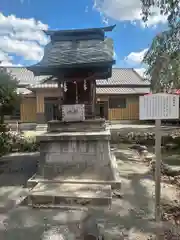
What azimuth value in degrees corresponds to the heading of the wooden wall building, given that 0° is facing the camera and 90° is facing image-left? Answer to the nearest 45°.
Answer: approximately 0°

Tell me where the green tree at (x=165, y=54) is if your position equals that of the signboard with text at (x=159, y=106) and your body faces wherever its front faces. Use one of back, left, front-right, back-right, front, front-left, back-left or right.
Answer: back

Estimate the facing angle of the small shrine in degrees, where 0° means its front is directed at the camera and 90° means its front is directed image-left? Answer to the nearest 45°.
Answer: approximately 0°

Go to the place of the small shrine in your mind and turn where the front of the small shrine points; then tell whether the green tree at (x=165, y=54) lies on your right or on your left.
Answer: on your left

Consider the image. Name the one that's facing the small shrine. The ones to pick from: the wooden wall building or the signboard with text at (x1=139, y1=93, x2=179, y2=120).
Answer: the wooden wall building

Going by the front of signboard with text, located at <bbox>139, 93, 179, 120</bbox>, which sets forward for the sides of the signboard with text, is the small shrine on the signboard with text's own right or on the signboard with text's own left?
on the signboard with text's own right

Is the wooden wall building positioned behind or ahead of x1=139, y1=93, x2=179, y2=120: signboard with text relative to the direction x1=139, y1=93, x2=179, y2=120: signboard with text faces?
behind

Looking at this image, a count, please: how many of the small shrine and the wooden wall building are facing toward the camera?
2

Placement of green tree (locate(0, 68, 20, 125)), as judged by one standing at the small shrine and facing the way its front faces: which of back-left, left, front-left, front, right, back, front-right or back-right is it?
back-right

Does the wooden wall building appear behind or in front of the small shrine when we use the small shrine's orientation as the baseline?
behind
